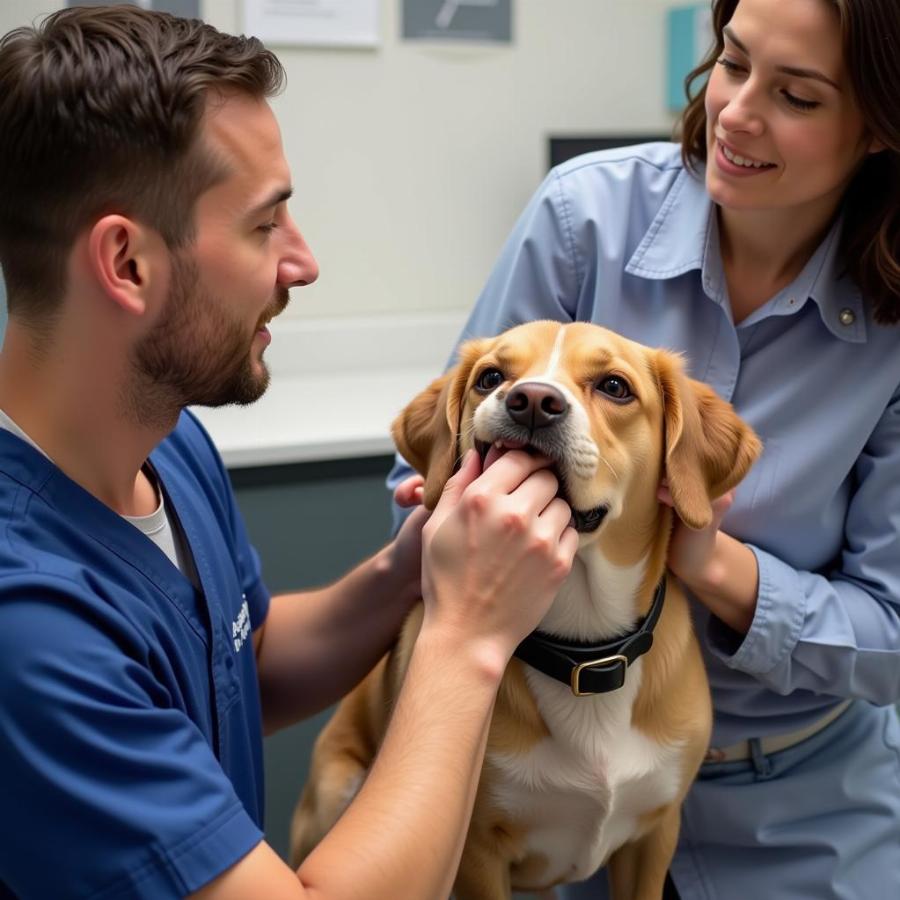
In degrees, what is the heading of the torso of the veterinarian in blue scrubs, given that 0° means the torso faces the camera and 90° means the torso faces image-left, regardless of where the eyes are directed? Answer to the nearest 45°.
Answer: approximately 270°

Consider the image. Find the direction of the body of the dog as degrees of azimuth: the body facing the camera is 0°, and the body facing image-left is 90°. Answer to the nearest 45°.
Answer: approximately 0°

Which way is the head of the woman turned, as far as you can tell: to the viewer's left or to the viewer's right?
to the viewer's left

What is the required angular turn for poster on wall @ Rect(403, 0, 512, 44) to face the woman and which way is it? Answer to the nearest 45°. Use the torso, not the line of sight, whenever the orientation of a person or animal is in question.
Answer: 0° — it already faces them

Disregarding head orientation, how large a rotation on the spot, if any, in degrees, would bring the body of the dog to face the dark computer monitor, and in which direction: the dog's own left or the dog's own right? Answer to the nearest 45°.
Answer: approximately 180°

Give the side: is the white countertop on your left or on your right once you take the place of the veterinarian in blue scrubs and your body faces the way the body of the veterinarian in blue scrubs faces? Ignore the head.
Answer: on your left

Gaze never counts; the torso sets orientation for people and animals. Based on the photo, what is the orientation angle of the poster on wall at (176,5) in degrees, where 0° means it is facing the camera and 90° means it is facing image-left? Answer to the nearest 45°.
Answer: approximately 0°
